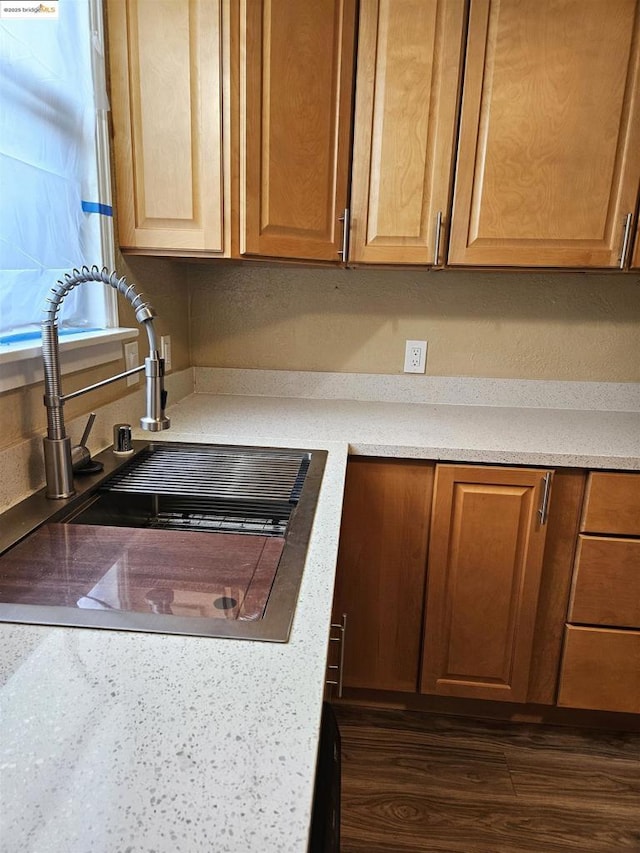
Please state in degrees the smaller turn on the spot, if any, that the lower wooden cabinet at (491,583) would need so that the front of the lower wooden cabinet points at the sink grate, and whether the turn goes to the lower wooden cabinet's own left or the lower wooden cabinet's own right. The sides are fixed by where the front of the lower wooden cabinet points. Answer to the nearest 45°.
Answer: approximately 45° to the lower wooden cabinet's own right

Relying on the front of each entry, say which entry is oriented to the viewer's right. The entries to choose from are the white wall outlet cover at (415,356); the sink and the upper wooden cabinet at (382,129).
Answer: the sink

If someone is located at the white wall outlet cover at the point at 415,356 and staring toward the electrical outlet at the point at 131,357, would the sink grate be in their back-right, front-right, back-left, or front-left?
front-left

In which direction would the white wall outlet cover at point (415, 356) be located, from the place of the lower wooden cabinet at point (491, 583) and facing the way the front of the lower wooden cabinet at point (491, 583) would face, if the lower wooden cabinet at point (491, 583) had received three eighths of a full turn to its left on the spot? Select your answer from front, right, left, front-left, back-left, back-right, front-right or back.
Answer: left

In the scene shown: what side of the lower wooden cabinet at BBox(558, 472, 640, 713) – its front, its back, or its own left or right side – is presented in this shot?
front

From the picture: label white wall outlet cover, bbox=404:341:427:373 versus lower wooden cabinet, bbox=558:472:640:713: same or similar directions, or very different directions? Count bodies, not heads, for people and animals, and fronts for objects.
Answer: same or similar directions

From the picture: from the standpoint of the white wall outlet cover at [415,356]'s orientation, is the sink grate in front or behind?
in front

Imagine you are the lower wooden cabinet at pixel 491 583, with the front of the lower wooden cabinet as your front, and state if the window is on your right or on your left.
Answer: on your right

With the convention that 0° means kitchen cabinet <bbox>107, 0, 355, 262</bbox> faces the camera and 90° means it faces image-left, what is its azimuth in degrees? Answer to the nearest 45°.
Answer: approximately 0°

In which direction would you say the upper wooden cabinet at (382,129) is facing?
toward the camera

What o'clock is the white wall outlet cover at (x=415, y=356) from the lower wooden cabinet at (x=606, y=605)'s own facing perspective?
The white wall outlet cover is roughly at 4 o'clock from the lower wooden cabinet.

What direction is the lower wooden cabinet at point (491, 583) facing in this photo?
toward the camera

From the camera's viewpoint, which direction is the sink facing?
to the viewer's right

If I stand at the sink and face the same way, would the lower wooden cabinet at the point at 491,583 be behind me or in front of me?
in front
